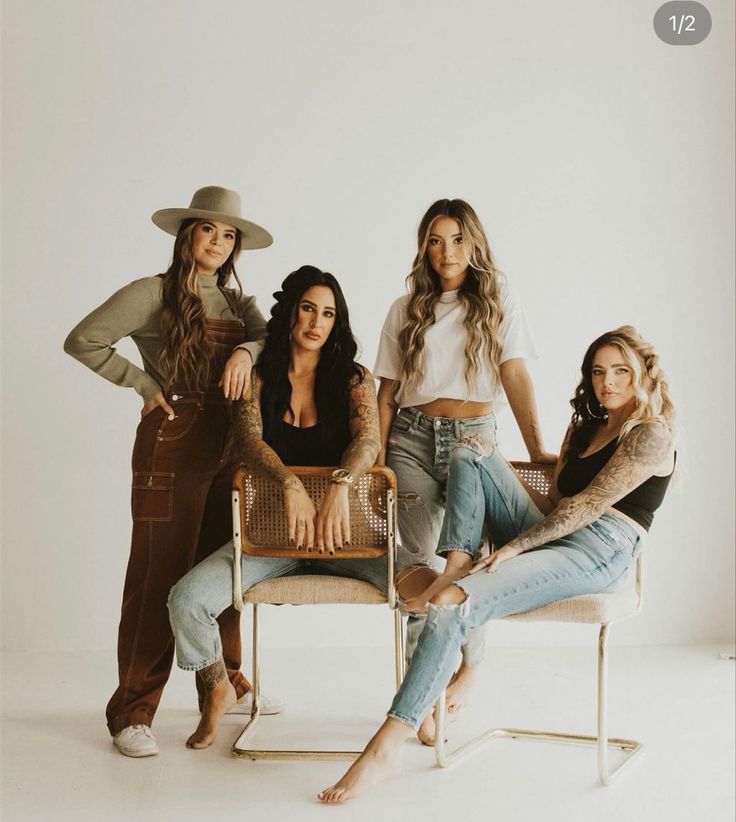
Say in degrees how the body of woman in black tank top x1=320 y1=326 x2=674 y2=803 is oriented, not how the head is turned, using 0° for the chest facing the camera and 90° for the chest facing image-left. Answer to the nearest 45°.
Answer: approximately 45°

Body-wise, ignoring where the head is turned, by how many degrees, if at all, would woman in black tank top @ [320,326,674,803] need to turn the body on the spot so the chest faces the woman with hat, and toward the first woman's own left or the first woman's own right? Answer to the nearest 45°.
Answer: approximately 45° to the first woman's own right

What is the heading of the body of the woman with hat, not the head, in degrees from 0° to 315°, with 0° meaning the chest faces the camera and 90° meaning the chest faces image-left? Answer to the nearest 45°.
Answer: approximately 315°
